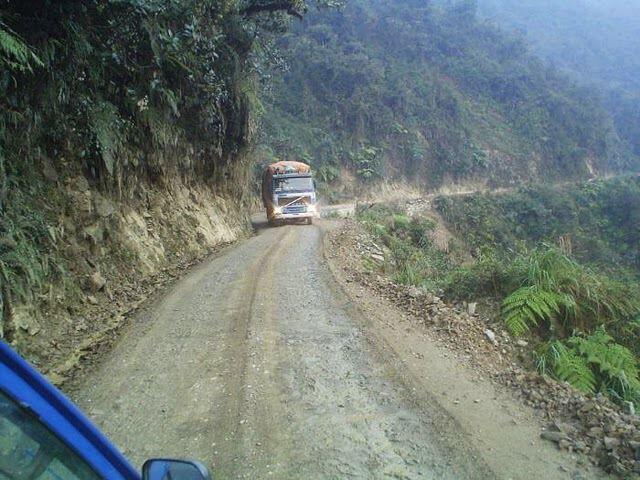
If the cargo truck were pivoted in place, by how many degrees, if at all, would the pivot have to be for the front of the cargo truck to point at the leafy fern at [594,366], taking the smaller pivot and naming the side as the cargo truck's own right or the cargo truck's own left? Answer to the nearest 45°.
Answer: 0° — it already faces it

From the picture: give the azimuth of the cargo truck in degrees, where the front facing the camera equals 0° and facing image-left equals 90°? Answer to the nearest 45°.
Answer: approximately 0°

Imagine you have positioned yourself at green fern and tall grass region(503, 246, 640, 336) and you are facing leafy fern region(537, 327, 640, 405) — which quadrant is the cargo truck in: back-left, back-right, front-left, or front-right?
back-right

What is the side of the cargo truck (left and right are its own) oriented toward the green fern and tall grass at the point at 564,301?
front
